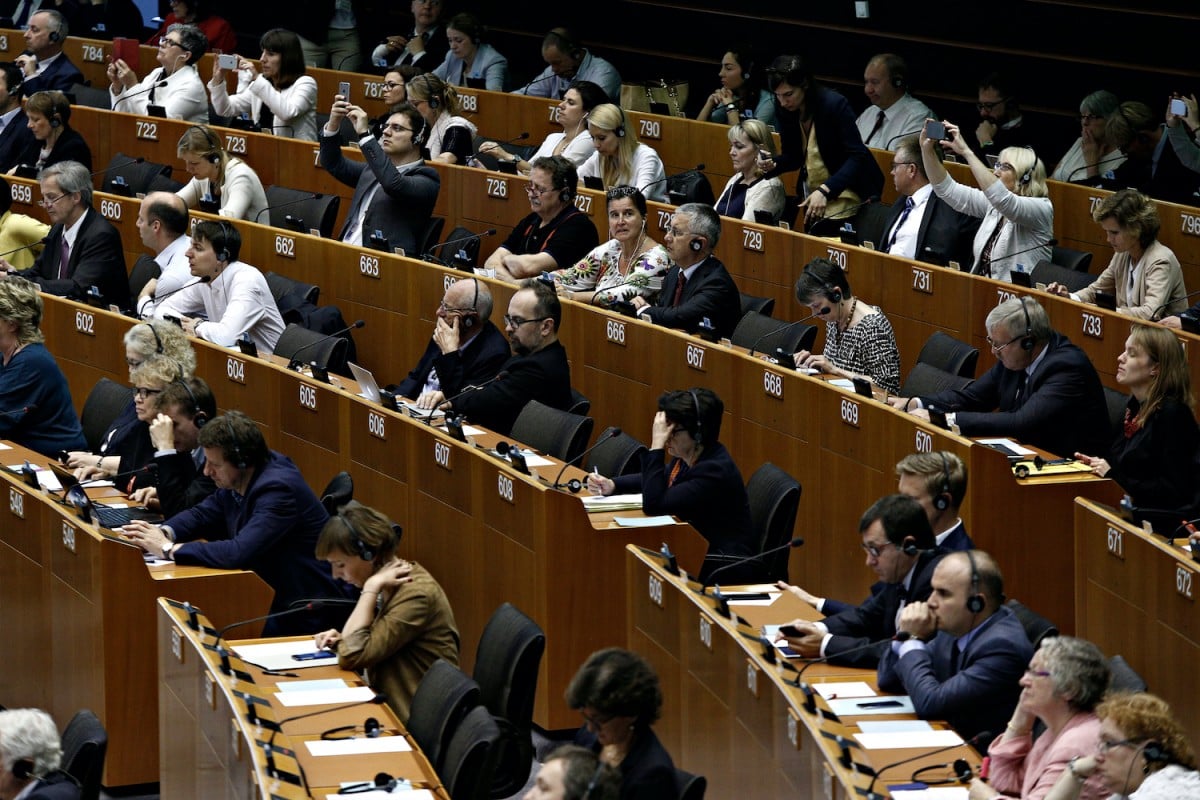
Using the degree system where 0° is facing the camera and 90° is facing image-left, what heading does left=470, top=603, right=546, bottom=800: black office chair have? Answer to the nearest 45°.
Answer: approximately 90°

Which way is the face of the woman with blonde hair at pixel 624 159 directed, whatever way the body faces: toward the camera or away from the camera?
toward the camera

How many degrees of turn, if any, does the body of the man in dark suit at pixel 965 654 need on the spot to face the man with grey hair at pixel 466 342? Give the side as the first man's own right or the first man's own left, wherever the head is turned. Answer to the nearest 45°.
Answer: approximately 45° to the first man's own right

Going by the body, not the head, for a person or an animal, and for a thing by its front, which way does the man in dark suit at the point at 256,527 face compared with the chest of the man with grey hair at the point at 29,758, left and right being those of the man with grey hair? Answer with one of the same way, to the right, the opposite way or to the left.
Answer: the same way

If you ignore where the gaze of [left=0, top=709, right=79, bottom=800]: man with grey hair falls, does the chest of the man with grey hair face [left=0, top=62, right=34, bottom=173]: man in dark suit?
no

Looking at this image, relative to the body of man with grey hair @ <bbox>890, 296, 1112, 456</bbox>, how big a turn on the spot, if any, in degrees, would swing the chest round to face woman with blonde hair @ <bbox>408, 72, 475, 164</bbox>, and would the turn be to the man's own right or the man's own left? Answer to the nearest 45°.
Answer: approximately 45° to the man's own right

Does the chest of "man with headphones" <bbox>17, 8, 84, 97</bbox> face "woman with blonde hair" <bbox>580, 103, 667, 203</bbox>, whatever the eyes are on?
no

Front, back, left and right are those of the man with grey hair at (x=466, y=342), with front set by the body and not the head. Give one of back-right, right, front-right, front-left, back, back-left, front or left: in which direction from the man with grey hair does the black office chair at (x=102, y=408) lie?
front-right

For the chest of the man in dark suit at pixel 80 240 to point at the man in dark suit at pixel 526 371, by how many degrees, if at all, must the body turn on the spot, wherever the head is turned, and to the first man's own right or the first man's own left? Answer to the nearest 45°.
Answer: approximately 90° to the first man's own left

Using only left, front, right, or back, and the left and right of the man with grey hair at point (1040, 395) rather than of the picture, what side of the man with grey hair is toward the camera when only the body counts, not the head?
left

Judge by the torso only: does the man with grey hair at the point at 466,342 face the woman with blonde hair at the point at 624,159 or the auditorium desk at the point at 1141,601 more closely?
the auditorium desk

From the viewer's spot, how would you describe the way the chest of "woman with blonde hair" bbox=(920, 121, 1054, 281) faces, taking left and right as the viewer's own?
facing to the left of the viewer
